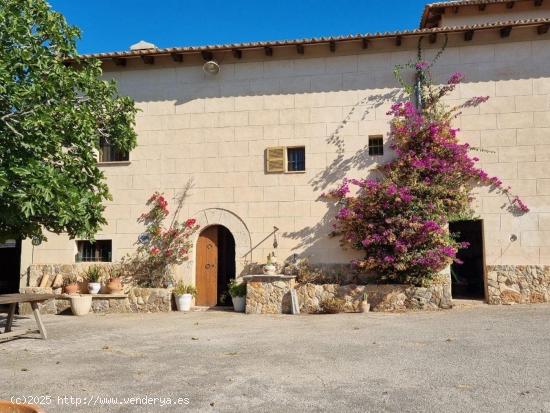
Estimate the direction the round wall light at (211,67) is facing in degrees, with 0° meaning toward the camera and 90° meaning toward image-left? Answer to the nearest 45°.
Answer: approximately 0°

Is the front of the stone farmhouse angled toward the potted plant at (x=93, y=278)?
no

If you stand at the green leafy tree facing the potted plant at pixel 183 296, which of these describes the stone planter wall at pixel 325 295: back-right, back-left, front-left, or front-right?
front-right

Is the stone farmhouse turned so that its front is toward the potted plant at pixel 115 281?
no

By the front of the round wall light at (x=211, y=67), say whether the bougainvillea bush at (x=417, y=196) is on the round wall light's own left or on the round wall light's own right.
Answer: on the round wall light's own left

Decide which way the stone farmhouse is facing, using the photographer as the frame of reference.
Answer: facing the viewer

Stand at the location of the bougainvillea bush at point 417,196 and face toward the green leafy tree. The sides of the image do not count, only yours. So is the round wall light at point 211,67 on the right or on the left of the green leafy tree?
right
